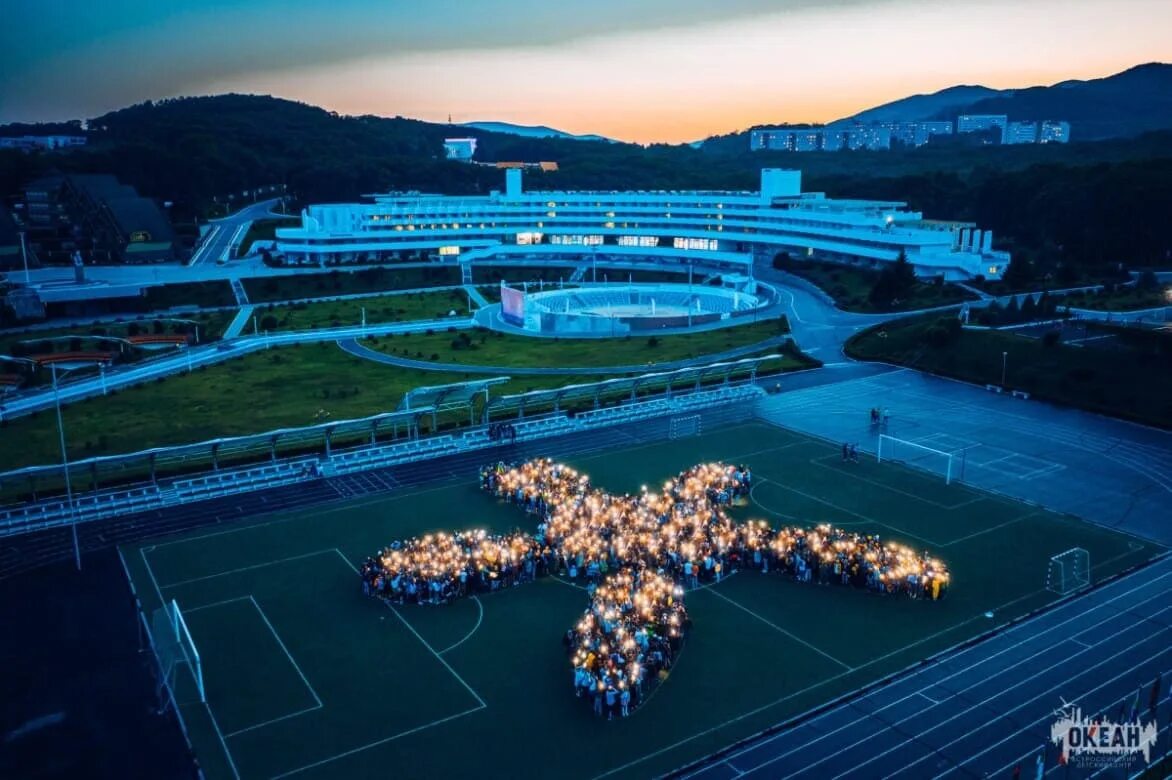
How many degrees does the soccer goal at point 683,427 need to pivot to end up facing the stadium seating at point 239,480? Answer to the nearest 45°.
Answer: approximately 90° to its right

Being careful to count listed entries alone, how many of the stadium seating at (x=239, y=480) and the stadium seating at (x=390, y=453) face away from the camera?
0

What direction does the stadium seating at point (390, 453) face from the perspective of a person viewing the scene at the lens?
facing the viewer and to the right of the viewer

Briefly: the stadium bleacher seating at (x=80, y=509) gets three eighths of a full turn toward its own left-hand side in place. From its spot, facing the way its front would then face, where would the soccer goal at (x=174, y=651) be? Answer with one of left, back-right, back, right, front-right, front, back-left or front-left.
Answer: back

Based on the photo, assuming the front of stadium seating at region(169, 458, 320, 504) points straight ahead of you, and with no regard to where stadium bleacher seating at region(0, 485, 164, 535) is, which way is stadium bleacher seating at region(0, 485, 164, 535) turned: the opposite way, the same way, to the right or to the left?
the same way

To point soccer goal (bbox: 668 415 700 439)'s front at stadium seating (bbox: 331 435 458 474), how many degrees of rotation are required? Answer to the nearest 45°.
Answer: approximately 90° to its right

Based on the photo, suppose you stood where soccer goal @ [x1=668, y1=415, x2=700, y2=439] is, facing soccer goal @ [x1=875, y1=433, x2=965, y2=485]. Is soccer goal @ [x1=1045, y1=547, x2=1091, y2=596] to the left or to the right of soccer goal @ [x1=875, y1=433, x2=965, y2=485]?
right

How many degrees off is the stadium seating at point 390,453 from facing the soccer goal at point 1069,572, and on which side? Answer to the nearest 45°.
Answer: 0° — it already faces it

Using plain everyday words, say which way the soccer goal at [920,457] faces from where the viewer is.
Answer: facing the viewer and to the left of the viewer

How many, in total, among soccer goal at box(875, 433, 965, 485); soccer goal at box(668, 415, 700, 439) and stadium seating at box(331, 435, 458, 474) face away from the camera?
0

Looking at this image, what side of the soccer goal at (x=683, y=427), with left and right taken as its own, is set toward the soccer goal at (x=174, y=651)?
right
